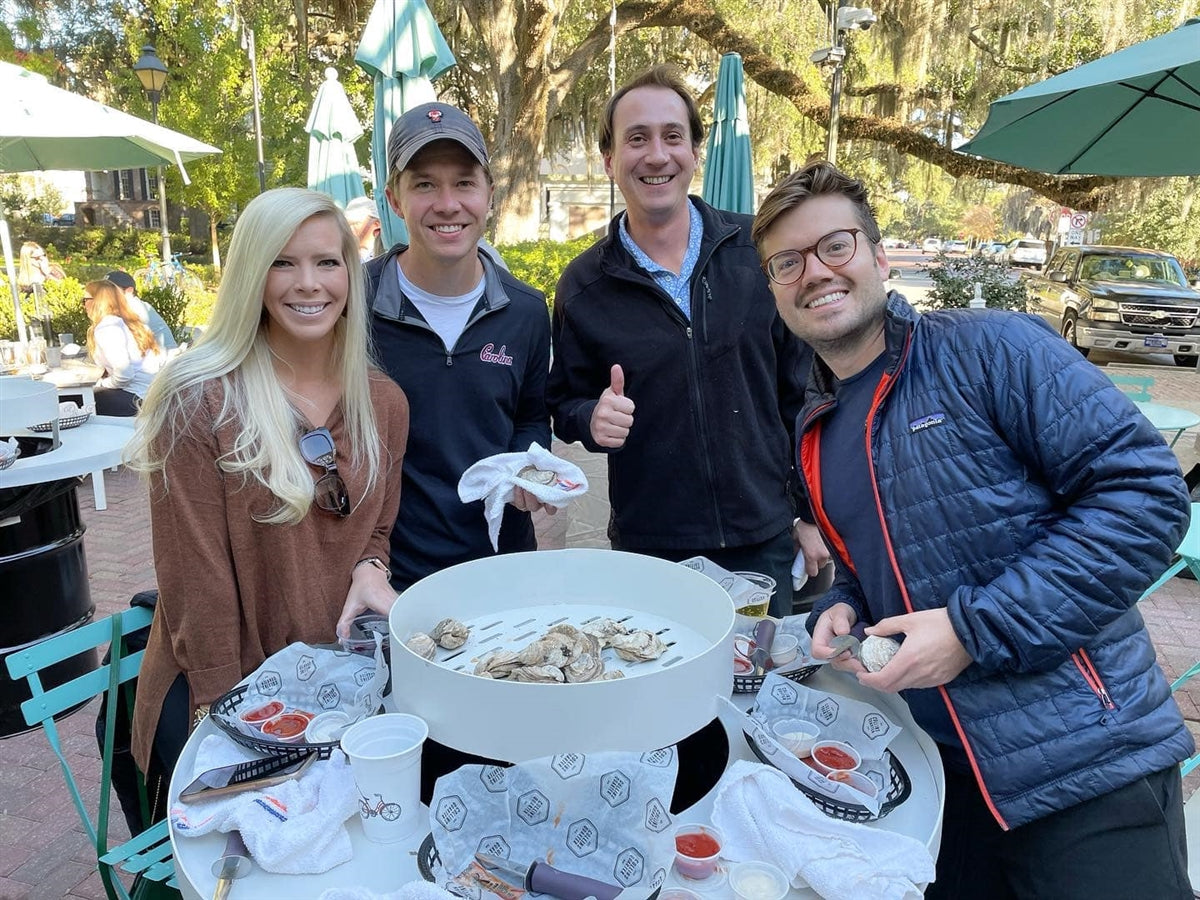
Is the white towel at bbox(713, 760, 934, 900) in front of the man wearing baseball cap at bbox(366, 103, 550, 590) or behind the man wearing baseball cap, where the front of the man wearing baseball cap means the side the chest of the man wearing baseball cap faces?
in front

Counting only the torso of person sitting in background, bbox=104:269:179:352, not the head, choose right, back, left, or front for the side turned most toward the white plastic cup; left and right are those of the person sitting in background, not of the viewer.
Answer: left

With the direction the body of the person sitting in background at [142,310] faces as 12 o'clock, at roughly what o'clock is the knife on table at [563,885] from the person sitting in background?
The knife on table is roughly at 9 o'clock from the person sitting in background.

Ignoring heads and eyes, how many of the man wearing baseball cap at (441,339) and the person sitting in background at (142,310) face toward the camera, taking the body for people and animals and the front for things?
1

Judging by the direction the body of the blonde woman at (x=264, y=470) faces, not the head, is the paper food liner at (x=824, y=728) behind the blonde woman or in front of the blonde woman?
in front

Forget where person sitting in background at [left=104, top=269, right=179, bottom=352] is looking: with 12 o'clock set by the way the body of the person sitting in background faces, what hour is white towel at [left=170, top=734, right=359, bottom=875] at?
The white towel is roughly at 9 o'clock from the person sitting in background.

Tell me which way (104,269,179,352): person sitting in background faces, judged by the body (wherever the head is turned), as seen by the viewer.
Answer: to the viewer's left

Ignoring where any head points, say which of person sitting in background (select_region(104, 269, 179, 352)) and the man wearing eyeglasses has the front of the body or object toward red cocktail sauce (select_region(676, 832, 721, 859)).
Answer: the man wearing eyeglasses

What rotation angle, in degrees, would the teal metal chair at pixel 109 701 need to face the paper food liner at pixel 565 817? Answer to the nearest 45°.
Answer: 0° — it already faces it
